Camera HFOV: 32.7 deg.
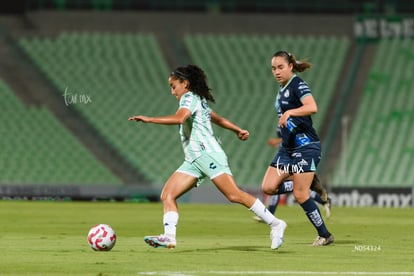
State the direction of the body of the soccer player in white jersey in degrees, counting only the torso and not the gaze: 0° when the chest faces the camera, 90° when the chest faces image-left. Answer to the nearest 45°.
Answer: approximately 90°

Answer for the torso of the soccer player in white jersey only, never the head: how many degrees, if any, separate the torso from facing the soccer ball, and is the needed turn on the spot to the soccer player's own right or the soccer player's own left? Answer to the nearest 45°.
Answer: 0° — they already face it
